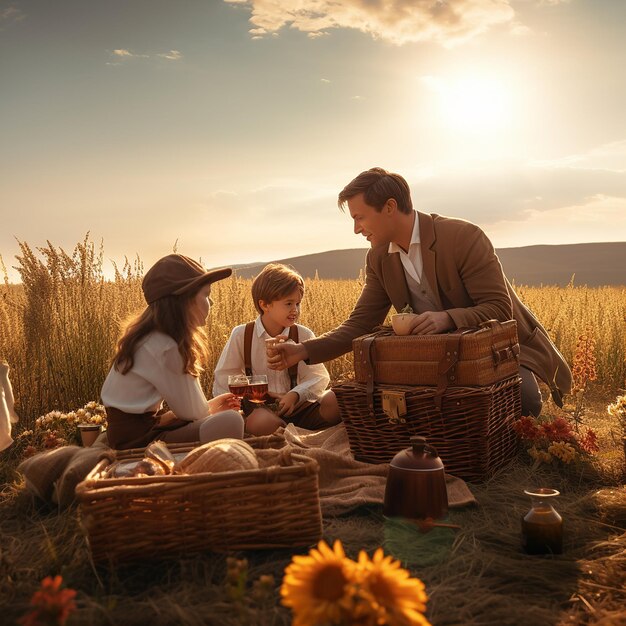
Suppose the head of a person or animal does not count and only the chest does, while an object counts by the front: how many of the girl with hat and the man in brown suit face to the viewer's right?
1

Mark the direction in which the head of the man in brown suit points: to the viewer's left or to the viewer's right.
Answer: to the viewer's left

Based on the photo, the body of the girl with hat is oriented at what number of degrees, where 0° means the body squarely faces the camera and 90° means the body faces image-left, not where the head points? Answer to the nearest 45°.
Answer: approximately 270°

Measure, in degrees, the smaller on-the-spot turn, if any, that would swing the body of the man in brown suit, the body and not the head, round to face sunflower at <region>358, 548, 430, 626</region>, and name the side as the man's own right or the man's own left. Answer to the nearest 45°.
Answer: approximately 45° to the man's own left

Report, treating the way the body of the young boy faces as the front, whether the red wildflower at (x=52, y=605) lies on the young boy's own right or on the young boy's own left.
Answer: on the young boy's own right

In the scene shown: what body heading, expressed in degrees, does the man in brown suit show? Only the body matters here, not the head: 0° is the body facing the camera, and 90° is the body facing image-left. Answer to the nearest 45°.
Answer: approximately 45°

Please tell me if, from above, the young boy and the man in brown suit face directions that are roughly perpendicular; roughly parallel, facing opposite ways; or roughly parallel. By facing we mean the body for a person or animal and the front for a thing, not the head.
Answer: roughly perpendicular

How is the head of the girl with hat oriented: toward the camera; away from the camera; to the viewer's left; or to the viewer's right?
to the viewer's right

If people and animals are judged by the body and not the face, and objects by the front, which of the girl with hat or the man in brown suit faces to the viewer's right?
the girl with hat

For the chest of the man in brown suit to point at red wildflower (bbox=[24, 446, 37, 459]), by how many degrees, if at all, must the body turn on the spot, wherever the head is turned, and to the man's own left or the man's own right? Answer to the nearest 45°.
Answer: approximately 45° to the man's own right

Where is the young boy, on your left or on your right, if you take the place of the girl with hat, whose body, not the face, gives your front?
on your left
